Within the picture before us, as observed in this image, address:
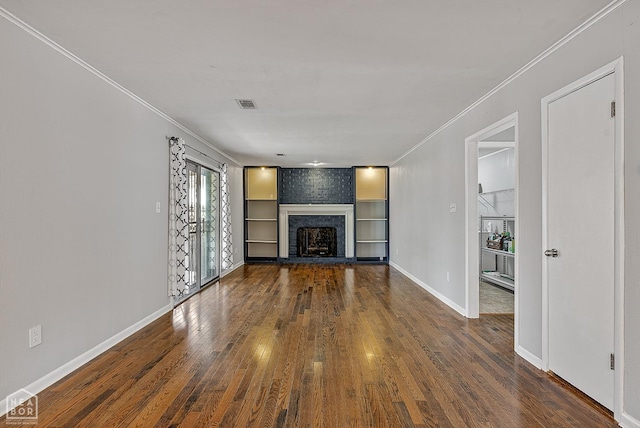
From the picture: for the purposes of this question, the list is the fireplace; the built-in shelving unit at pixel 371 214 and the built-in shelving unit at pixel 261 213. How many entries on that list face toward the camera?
3

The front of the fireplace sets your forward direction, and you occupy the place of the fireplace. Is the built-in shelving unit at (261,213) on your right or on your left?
on your right

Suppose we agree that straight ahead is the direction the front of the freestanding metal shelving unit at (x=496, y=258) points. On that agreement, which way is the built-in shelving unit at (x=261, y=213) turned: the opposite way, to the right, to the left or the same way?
to the left

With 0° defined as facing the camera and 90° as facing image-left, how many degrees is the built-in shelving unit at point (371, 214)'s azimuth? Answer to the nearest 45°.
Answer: approximately 0°

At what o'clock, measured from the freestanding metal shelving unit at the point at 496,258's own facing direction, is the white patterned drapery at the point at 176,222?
The white patterned drapery is roughly at 12 o'clock from the freestanding metal shelving unit.

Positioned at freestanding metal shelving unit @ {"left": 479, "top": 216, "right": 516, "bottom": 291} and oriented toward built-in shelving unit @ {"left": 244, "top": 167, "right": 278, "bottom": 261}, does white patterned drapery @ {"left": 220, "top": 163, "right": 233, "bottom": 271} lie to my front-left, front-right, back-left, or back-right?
front-left

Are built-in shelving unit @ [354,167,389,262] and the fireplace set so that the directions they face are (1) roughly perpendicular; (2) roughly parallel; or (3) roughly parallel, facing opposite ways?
roughly parallel

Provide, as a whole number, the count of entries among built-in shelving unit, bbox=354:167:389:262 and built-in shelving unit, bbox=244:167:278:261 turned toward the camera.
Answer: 2

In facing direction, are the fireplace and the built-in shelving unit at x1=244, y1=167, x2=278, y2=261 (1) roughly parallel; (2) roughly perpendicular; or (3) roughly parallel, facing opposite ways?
roughly parallel

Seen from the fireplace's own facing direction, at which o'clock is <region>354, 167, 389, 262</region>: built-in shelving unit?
The built-in shelving unit is roughly at 9 o'clock from the fireplace.

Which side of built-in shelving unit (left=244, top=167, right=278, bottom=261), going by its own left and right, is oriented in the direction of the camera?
front

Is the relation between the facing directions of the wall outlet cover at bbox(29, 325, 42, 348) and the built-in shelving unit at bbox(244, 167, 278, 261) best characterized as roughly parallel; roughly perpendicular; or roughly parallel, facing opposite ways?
roughly perpendicular

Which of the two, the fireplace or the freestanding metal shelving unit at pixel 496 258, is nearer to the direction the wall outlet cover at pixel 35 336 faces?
the freestanding metal shelving unit

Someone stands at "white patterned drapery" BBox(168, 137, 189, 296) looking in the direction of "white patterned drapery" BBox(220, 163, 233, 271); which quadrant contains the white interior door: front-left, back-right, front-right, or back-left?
back-right

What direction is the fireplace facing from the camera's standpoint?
toward the camera

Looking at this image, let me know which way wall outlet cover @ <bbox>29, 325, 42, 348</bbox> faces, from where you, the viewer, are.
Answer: facing the viewer and to the right of the viewer

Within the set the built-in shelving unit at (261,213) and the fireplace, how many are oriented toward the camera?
2

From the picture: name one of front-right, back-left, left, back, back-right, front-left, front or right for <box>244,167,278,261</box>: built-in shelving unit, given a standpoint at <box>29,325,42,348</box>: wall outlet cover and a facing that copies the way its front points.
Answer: left
